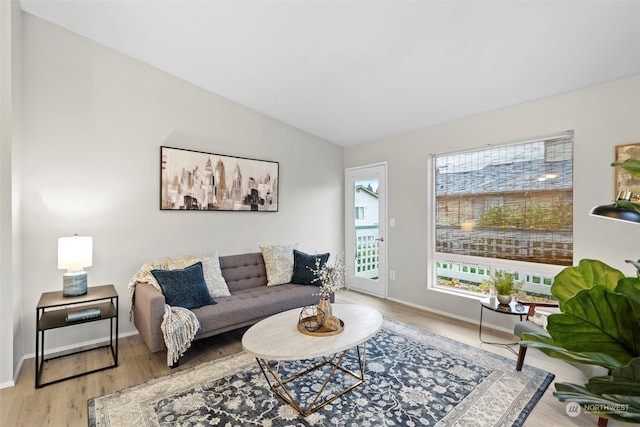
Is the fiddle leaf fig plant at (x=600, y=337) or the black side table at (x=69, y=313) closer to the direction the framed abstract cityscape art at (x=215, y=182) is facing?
the fiddle leaf fig plant

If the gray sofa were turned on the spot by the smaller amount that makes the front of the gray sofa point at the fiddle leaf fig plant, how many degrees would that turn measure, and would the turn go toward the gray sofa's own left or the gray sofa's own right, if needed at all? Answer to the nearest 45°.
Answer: approximately 45° to the gray sofa's own right

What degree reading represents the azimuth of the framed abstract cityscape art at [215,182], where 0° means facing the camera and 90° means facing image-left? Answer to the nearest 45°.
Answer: approximately 315°

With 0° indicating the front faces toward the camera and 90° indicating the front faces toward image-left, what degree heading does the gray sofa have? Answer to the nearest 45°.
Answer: approximately 315°

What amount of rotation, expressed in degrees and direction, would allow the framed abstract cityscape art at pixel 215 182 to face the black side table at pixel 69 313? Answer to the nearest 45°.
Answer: approximately 90° to its right
